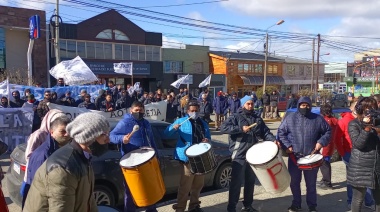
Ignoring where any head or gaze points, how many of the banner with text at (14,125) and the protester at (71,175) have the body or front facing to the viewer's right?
1

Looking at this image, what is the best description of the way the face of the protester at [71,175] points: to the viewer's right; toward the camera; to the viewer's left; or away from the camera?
to the viewer's right

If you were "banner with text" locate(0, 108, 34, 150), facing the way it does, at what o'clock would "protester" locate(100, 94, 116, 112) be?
The protester is roughly at 8 o'clock from the banner with text.

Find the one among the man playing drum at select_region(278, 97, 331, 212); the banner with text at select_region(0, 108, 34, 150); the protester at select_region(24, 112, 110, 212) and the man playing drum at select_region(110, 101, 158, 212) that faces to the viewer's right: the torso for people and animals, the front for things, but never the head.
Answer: the protester

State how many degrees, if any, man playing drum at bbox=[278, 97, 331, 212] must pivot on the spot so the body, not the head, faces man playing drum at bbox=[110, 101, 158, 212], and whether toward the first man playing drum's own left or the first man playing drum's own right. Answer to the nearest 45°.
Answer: approximately 45° to the first man playing drum's own right

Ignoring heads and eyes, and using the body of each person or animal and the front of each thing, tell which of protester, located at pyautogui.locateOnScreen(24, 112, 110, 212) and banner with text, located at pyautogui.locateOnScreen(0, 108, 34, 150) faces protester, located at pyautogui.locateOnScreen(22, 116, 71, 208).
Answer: the banner with text

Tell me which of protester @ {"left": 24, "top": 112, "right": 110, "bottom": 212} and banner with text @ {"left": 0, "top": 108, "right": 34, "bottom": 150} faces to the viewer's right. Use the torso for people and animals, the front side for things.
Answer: the protester

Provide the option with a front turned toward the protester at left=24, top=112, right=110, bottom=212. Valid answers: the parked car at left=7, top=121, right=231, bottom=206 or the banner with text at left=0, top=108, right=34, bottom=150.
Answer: the banner with text

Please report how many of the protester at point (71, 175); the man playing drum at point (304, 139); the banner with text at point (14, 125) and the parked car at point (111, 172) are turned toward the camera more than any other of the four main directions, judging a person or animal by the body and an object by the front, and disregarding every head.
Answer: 2
